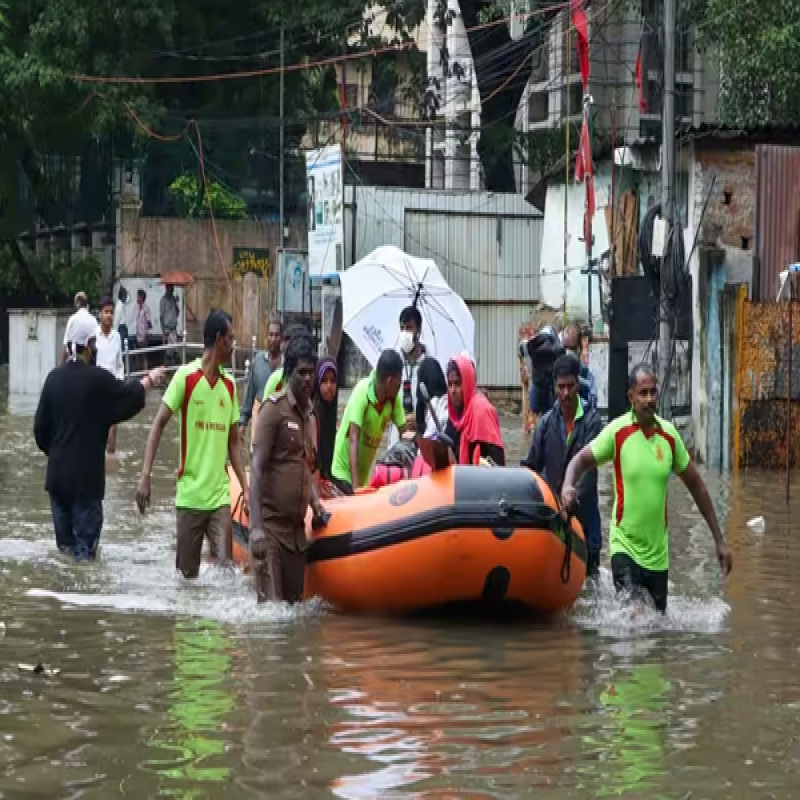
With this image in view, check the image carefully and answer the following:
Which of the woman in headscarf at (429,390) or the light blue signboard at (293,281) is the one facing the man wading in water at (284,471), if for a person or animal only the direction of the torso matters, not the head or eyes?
the light blue signboard

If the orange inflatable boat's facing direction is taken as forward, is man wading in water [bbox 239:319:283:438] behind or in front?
behind

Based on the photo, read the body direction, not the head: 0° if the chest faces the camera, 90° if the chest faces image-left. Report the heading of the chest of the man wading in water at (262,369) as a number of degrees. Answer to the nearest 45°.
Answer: approximately 0°

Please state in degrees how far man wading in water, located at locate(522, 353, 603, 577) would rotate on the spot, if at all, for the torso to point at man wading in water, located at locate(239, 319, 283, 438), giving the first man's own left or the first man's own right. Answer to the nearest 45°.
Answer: approximately 135° to the first man's own right

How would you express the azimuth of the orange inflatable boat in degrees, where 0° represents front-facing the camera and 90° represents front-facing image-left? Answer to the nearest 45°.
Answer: approximately 315°

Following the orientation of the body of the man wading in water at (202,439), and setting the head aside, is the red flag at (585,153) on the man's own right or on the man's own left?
on the man's own left

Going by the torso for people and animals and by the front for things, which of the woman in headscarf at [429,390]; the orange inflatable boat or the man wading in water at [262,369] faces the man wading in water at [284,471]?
the man wading in water at [262,369]
